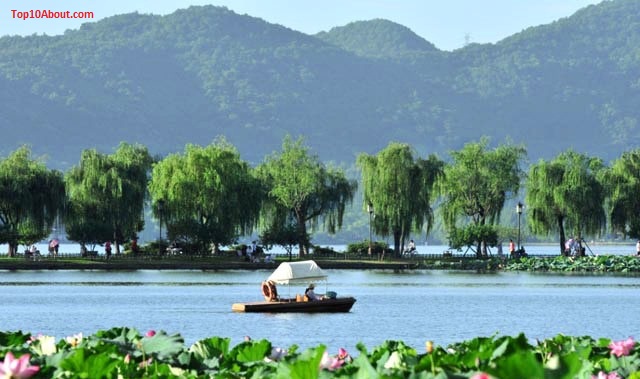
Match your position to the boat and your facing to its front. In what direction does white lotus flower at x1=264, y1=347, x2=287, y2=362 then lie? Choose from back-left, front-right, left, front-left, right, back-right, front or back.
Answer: right

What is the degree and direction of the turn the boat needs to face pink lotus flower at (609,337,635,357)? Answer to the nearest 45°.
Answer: approximately 90° to its right

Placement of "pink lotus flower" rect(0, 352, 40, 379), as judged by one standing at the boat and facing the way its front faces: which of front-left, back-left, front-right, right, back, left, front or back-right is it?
right

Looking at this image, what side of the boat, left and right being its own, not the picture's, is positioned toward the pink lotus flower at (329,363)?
right
